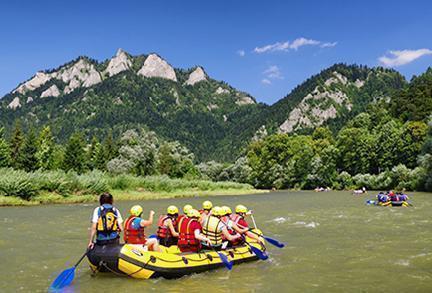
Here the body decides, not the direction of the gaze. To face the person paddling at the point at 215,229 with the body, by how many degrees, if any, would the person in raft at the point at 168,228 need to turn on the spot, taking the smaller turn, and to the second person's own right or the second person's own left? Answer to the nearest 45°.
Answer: approximately 45° to the second person's own right

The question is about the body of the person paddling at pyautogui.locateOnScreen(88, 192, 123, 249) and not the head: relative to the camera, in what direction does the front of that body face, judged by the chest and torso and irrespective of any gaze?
away from the camera

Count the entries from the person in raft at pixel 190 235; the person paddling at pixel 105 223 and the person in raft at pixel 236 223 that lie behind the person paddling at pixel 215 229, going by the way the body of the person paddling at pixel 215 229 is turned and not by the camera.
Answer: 2

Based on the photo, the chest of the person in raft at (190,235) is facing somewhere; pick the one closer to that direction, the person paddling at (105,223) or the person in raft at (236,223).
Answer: the person in raft

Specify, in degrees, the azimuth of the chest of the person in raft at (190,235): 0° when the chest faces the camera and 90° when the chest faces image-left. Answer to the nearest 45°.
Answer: approximately 225°

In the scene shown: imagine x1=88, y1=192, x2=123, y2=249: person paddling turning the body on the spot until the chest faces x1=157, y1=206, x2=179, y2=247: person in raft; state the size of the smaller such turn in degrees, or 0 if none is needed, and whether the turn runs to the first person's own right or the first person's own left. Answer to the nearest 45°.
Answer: approximately 45° to the first person's own right

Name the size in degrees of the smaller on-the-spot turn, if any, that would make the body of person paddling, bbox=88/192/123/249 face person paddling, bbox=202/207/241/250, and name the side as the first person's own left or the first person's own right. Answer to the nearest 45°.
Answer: approximately 45° to the first person's own right

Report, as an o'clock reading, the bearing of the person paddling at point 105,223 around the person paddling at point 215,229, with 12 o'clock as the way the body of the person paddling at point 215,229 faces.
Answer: the person paddling at point 105,223 is roughly at 6 o'clock from the person paddling at point 215,229.

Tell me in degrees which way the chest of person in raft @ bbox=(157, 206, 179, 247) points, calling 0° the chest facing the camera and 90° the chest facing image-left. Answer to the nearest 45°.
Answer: approximately 225°

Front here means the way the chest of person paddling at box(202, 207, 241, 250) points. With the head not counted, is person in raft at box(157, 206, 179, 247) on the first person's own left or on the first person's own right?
on the first person's own left

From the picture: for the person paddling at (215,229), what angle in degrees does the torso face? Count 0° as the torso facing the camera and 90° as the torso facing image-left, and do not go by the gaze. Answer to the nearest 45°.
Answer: approximately 225°
